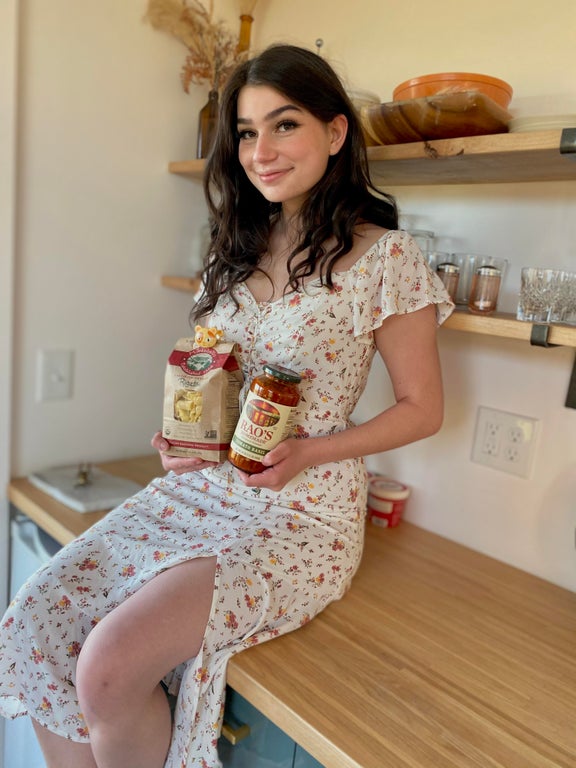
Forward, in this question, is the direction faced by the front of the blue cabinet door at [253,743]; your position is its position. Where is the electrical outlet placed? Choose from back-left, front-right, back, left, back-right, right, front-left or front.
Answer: back

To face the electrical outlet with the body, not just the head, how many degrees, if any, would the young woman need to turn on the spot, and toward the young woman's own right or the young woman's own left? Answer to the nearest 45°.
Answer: approximately 135° to the young woman's own left

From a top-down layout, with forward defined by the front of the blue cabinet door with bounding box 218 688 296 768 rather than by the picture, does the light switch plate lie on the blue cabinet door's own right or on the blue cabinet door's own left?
on the blue cabinet door's own right

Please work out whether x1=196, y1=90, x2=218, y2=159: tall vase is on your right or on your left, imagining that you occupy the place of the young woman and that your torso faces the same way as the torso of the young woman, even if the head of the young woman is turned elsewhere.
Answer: on your right

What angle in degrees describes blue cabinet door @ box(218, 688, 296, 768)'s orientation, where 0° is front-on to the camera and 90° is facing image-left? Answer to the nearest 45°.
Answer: approximately 45°

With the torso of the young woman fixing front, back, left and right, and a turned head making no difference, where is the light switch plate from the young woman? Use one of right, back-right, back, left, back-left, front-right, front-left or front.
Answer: right

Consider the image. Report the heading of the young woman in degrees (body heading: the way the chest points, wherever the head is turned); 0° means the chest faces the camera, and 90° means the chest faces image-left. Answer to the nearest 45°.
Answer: approximately 45°
